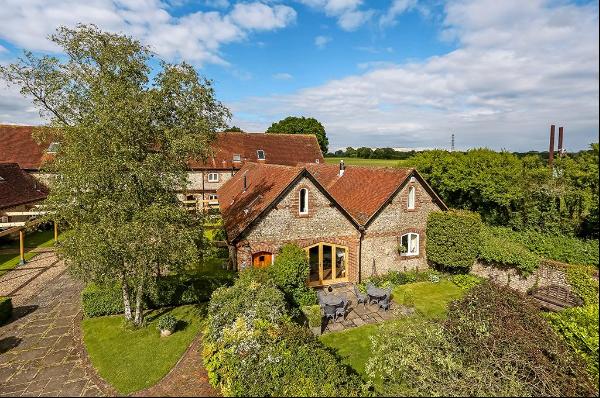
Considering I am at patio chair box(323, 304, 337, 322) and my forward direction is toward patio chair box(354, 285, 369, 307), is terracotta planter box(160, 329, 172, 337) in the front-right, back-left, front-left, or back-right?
back-left

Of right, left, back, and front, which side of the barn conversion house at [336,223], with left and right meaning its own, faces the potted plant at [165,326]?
right

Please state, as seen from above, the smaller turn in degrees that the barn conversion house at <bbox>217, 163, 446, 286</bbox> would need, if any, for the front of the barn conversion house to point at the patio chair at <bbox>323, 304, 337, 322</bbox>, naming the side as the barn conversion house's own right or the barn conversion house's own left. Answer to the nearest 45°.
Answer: approximately 45° to the barn conversion house's own right

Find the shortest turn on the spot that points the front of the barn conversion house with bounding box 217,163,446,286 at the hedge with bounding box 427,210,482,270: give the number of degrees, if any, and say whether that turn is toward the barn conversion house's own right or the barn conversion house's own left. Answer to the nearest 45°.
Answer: approximately 45° to the barn conversion house's own left

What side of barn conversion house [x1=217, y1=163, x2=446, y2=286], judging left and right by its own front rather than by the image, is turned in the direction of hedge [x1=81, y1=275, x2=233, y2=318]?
right

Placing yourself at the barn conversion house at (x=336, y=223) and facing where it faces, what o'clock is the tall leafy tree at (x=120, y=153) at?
The tall leafy tree is roughly at 3 o'clock from the barn conversion house.

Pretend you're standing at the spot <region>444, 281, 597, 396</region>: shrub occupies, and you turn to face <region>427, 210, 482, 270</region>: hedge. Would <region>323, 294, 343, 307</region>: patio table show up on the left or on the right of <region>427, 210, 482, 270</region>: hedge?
left

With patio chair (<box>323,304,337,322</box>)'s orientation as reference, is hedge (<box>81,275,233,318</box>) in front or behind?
behind

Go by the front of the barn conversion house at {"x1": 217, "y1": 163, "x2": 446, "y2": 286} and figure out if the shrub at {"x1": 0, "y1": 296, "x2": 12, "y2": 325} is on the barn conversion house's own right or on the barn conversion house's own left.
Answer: on the barn conversion house's own right

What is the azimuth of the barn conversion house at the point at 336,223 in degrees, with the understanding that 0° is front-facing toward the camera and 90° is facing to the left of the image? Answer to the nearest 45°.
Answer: approximately 315°
